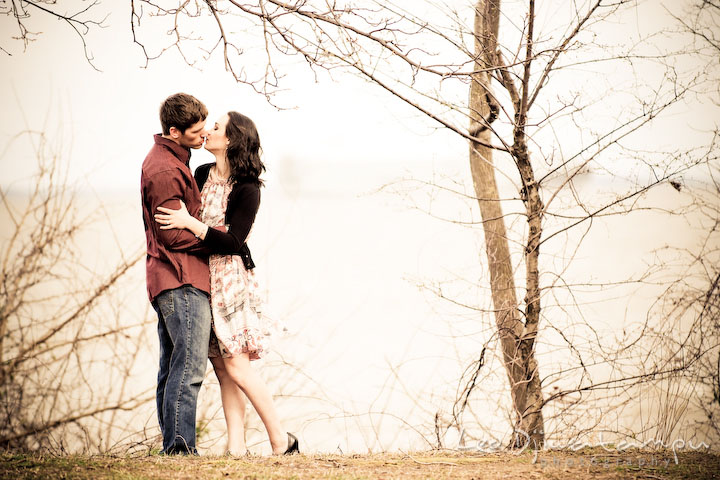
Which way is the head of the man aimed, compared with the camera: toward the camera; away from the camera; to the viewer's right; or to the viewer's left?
to the viewer's right

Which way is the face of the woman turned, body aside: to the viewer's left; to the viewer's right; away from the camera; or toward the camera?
to the viewer's left

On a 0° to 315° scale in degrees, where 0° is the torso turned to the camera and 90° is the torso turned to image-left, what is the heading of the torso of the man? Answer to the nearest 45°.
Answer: approximately 270°
